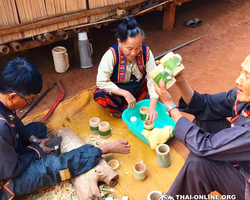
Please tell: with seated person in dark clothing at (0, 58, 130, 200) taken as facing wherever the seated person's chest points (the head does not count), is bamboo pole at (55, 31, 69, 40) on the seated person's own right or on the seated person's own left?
on the seated person's own left

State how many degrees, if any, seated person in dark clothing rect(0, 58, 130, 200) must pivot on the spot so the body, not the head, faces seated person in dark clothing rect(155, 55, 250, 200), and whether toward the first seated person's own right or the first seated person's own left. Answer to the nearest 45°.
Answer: approximately 45° to the first seated person's own right

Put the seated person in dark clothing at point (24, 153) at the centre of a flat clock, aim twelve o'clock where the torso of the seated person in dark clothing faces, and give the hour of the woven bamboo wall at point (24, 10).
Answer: The woven bamboo wall is roughly at 9 o'clock from the seated person in dark clothing.

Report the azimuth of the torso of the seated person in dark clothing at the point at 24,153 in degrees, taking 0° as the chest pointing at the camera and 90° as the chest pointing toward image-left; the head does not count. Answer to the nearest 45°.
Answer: approximately 270°

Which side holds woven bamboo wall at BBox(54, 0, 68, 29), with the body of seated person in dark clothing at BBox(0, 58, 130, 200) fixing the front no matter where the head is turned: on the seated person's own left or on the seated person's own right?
on the seated person's own left

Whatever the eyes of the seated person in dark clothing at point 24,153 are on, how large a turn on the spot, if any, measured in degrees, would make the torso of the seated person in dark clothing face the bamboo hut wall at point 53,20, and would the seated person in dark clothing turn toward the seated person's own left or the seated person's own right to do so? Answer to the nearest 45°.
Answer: approximately 90° to the seated person's own left

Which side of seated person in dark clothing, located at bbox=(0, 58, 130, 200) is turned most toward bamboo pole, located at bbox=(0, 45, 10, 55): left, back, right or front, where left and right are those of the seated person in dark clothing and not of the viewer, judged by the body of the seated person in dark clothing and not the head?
left

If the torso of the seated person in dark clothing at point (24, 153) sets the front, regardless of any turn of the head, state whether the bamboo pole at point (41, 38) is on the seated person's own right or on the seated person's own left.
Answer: on the seated person's own left

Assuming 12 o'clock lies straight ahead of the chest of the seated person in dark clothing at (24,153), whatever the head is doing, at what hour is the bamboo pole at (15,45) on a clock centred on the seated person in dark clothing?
The bamboo pole is roughly at 9 o'clock from the seated person in dark clothing.

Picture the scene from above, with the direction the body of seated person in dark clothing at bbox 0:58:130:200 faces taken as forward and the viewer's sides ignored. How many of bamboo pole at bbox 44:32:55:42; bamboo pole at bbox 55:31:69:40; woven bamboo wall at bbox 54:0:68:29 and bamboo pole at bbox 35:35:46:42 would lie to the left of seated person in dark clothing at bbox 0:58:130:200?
4

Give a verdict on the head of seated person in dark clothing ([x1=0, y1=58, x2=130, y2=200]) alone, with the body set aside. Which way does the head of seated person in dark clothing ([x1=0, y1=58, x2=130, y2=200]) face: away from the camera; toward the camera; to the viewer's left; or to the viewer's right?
to the viewer's right
